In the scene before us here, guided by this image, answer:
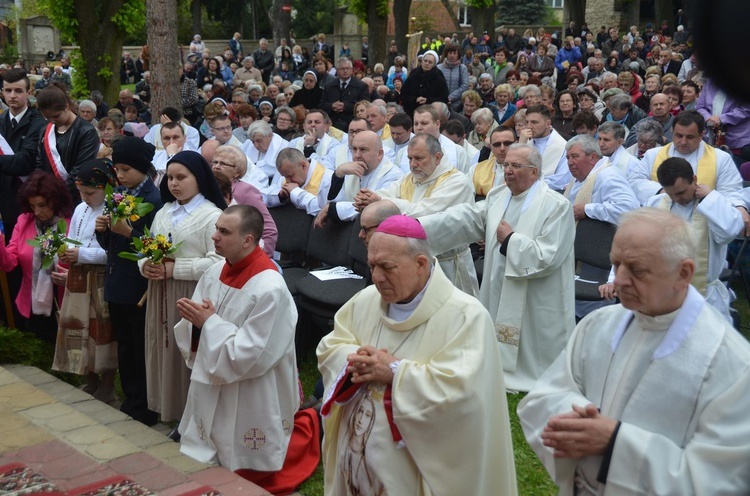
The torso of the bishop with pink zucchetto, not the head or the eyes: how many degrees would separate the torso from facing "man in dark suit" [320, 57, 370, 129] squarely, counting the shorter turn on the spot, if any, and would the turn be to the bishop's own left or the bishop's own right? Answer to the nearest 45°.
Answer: approximately 135° to the bishop's own right

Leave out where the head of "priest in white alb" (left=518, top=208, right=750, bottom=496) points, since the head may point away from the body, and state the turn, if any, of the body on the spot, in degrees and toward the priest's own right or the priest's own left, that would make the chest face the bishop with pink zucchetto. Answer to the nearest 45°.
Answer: approximately 90° to the priest's own right

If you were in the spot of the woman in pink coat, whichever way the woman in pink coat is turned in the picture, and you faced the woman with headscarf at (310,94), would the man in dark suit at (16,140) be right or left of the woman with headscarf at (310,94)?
left

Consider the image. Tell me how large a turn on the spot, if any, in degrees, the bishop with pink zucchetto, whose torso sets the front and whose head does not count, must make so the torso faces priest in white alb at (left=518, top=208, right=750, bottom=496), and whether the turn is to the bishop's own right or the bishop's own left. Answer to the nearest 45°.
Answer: approximately 90° to the bishop's own left

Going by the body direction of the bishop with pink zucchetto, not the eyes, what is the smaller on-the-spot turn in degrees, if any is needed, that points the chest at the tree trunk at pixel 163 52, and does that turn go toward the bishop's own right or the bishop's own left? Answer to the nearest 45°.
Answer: approximately 135° to the bishop's own right

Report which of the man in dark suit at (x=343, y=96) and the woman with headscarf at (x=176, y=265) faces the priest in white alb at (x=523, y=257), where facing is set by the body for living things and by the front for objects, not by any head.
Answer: the man in dark suit

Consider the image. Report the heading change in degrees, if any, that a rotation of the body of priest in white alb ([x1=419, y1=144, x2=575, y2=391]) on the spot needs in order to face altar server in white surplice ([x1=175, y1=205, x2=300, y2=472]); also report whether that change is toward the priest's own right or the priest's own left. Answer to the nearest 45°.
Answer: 0° — they already face them

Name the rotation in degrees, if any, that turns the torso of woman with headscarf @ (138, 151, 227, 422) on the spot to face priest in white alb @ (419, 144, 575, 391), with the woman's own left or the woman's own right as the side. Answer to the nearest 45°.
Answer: approximately 135° to the woman's own left

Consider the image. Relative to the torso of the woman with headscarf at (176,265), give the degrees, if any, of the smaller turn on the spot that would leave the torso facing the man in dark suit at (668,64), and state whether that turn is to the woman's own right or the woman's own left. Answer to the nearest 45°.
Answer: approximately 180°

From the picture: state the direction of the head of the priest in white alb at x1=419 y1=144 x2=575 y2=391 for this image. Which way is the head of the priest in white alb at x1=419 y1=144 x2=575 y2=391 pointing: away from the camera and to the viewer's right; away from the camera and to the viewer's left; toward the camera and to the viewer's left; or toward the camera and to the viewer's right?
toward the camera and to the viewer's left

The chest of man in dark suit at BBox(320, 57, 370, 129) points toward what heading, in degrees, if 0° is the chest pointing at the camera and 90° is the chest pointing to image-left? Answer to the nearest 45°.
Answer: approximately 0°

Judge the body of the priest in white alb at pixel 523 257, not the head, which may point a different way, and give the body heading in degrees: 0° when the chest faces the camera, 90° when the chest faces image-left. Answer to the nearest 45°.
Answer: approximately 45°

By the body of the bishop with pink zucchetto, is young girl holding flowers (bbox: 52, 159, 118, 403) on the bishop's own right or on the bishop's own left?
on the bishop's own right
